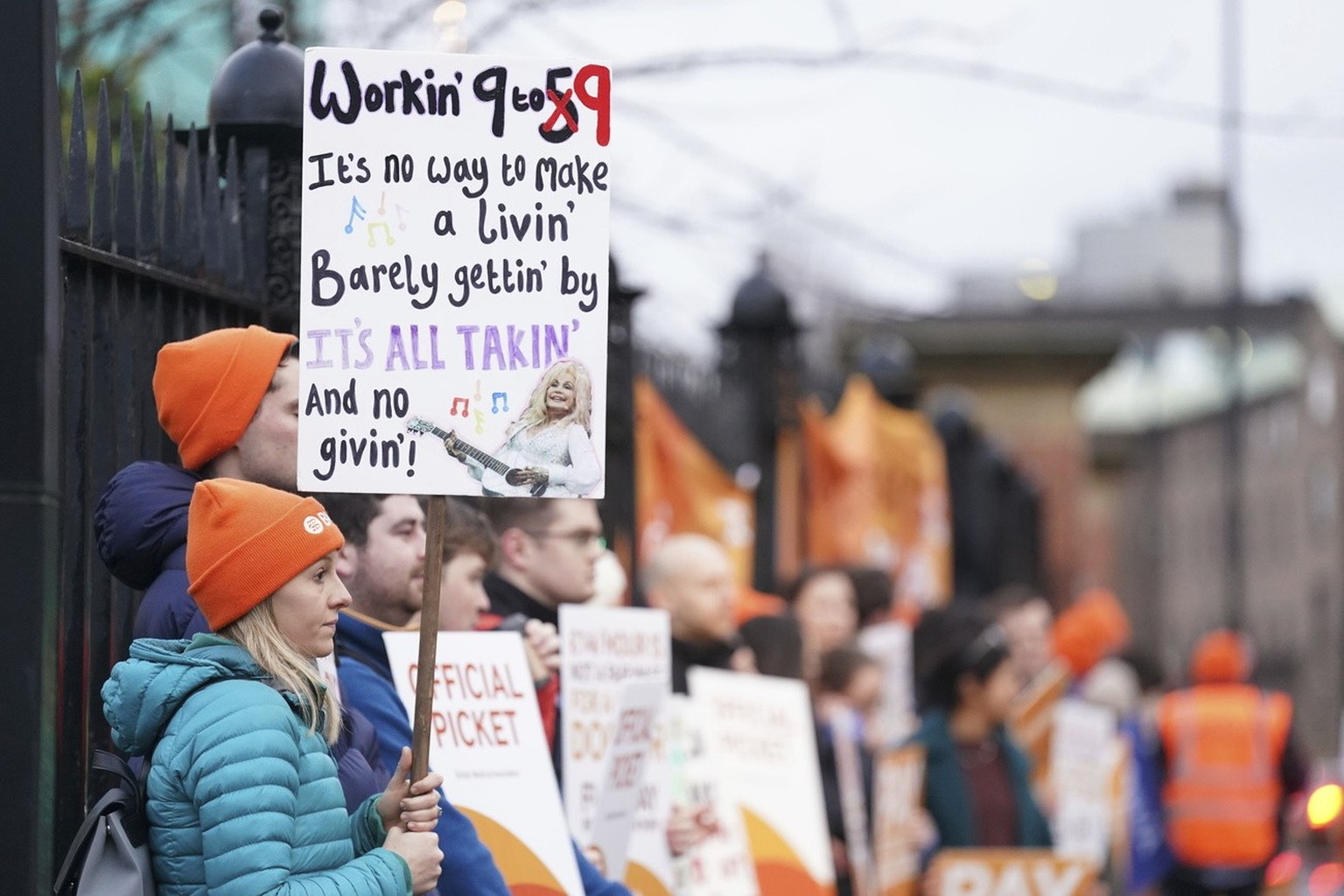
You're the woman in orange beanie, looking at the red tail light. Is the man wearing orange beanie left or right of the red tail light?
left

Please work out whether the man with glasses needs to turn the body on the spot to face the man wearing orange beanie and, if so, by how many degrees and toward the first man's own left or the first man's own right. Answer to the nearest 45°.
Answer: approximately 135° to the first man's own right

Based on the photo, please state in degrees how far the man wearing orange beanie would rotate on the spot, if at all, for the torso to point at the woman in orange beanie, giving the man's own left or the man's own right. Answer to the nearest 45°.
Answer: approximately 90° to the man's own right

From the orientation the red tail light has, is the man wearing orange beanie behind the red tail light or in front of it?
in front

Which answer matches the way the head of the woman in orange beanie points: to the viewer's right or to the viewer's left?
to the viewer's right

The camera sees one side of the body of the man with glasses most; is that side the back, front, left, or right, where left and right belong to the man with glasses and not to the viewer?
right

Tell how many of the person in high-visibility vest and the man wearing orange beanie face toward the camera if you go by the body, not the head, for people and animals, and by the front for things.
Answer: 0

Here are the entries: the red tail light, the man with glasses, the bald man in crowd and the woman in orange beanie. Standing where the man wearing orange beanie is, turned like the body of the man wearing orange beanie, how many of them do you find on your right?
1

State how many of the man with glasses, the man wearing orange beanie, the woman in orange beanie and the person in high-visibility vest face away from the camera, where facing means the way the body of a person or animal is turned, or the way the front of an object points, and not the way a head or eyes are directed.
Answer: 1

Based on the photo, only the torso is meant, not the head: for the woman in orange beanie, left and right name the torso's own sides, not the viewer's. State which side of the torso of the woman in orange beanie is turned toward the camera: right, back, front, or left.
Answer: right

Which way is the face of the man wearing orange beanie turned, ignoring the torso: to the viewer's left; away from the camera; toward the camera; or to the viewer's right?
to the viewer's right

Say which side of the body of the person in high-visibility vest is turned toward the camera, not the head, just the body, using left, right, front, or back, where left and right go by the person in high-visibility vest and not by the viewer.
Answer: back

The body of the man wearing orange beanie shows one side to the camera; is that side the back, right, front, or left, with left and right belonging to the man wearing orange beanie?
right
